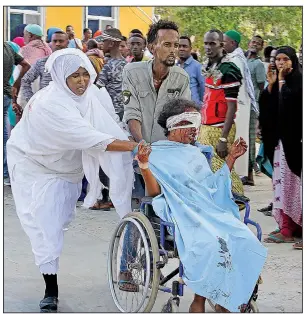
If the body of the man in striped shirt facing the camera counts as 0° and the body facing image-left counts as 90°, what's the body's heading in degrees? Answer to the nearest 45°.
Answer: approximately 0°

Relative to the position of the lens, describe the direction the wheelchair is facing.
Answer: facing the viewer and to the right of the viewer

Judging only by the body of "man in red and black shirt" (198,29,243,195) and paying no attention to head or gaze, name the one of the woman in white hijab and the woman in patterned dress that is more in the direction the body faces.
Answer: the woman in white hijab

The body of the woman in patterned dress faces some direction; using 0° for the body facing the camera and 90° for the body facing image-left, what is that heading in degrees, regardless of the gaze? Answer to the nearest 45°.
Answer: approximately 45°

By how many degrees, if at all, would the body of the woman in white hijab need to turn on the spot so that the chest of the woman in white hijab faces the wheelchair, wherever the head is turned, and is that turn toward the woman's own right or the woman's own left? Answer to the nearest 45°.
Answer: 0° — they already face it

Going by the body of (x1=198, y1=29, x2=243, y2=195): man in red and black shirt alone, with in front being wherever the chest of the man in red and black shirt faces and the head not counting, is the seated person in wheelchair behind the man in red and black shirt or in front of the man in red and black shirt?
in front
